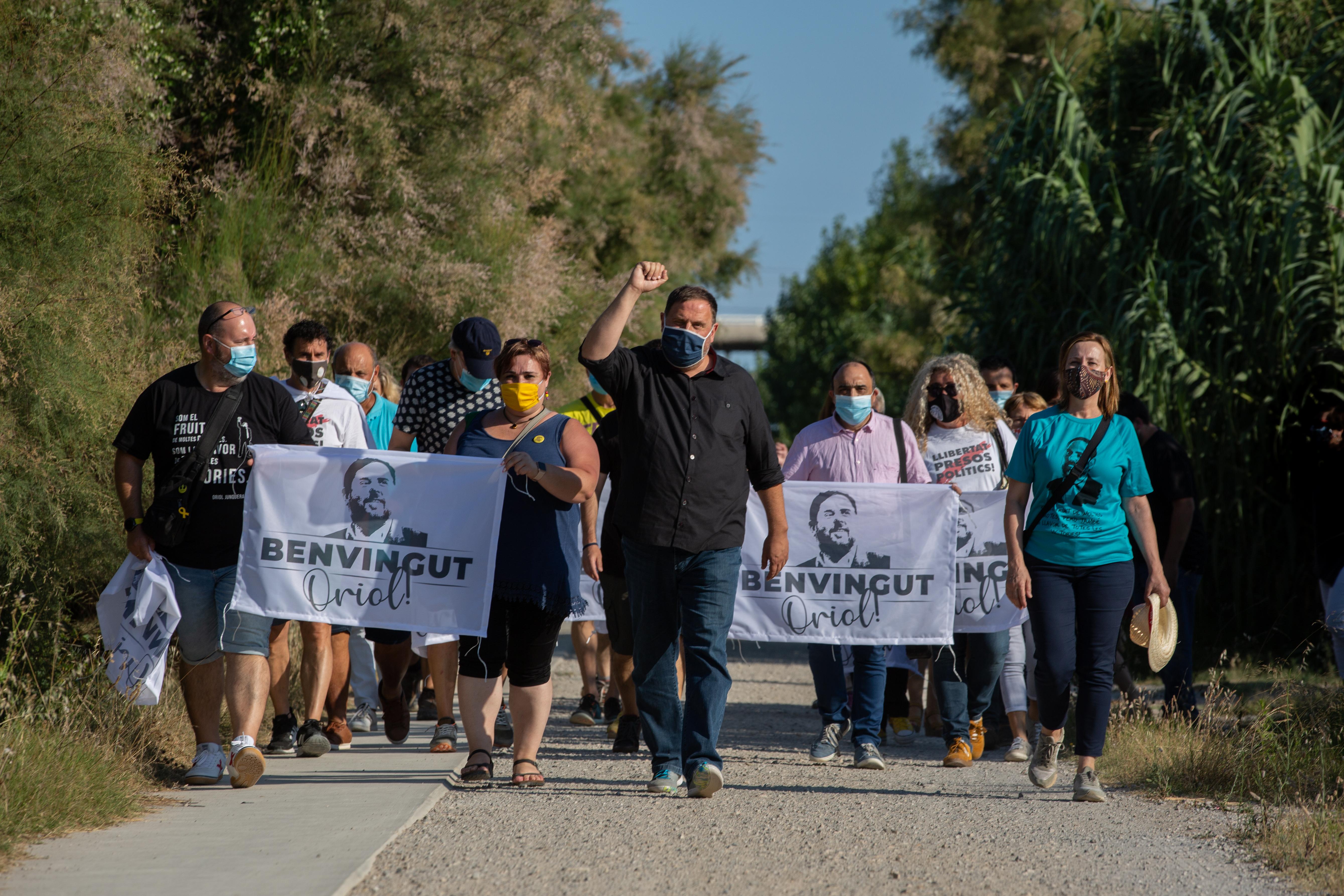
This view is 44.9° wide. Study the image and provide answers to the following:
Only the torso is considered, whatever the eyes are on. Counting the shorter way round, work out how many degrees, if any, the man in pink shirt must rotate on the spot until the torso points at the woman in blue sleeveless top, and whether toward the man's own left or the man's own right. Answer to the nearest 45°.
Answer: approximately 45° to the man's own right

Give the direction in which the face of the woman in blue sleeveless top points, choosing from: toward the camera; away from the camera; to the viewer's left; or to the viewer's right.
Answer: toward the camera

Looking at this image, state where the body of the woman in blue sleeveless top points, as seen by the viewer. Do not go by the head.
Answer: toward the camera

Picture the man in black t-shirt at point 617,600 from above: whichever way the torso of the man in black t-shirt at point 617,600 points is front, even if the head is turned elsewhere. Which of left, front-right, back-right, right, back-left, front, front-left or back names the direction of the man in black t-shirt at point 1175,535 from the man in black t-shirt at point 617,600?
left

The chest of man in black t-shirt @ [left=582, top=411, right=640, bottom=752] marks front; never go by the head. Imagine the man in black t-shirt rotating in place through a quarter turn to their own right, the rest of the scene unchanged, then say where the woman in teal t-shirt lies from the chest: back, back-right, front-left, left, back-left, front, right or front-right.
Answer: back-left

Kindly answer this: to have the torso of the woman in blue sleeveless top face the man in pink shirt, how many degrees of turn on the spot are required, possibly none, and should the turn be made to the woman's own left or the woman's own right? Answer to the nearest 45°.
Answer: approximately 135° to the woman's own left

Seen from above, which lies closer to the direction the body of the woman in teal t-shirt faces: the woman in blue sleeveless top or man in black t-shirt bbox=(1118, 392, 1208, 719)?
the woman in blue sleeveless top

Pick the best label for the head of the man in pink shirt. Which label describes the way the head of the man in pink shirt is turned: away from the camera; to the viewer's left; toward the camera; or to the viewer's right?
toward the camera

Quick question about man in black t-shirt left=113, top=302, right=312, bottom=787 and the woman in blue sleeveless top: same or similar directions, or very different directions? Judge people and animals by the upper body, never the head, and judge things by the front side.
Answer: same or similar directions

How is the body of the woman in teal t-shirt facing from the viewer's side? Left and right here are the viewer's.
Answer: facing the viewer

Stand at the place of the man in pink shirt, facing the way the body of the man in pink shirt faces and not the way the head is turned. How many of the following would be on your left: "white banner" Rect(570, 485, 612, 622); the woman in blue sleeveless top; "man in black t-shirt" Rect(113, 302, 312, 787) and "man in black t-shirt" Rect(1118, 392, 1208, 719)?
1

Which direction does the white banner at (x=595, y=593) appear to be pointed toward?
toward the camera

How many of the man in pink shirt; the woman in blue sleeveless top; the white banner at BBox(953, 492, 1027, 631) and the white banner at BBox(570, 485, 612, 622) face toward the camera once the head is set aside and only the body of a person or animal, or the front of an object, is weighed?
4

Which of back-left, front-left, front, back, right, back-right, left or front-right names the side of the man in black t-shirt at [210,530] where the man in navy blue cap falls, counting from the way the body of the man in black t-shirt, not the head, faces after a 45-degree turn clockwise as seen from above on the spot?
back
